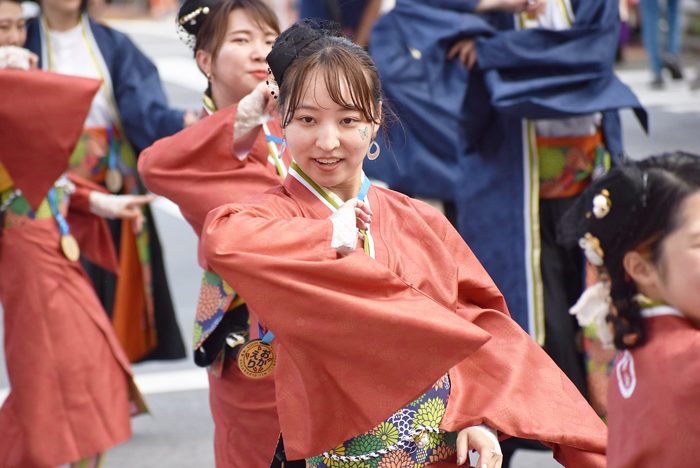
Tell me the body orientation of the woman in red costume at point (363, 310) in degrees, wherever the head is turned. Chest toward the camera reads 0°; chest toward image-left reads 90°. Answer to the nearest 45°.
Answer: approximately 0°

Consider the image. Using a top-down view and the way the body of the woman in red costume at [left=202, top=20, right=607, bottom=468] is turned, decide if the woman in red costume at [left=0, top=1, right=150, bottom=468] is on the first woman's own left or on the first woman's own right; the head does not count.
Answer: on the first woman's own right

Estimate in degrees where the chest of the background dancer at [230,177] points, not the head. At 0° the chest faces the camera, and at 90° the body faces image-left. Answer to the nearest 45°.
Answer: approximately 315°

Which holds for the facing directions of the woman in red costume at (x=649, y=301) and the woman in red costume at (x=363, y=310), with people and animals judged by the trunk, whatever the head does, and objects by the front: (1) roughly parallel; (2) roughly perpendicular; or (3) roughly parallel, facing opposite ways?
roughly perpendicular

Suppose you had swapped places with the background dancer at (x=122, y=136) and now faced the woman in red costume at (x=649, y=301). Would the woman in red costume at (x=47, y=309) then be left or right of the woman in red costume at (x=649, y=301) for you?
right
